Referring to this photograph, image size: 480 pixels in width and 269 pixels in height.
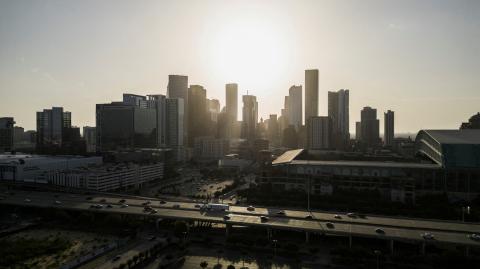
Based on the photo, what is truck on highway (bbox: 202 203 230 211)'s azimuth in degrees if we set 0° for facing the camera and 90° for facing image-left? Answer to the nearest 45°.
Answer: approximately 90°

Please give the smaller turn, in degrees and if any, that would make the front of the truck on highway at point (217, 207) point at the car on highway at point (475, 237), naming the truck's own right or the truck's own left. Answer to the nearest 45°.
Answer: approximately 135° to the truck's own left

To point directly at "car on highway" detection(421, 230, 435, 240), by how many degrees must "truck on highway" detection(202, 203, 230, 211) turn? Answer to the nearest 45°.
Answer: approximately 135° to its left
